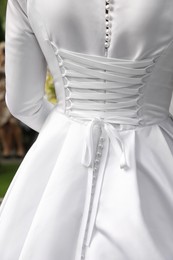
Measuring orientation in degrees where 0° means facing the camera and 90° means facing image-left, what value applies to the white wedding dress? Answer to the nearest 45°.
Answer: approximately 180°
